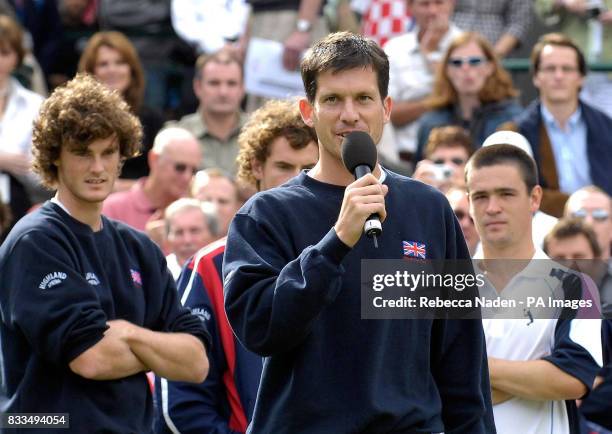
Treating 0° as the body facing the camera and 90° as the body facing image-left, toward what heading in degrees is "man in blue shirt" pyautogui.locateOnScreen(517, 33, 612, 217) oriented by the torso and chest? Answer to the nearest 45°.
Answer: approximately 0°

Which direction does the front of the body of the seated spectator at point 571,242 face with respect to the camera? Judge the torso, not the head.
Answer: toward the camera

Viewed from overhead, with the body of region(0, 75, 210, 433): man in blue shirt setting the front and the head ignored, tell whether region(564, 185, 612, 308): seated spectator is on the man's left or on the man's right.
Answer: on the man's left

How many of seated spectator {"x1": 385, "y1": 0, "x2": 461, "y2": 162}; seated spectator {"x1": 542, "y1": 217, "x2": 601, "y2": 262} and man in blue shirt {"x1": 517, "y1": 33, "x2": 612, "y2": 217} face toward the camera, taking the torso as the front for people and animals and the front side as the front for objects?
3

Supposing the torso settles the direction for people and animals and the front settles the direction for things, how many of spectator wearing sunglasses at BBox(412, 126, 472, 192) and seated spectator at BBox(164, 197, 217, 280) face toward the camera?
2

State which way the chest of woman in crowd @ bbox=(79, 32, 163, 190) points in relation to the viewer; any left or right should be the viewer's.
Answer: facing the viewer

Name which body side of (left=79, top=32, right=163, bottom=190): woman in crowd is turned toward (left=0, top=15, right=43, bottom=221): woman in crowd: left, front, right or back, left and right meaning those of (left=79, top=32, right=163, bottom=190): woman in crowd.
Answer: right

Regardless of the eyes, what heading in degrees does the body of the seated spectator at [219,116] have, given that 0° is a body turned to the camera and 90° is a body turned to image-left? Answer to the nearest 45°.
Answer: approximately 0°

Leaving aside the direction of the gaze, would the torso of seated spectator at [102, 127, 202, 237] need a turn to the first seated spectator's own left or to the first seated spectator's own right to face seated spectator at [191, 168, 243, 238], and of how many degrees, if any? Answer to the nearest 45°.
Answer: approximately 45° to the first seated spectator's own left
